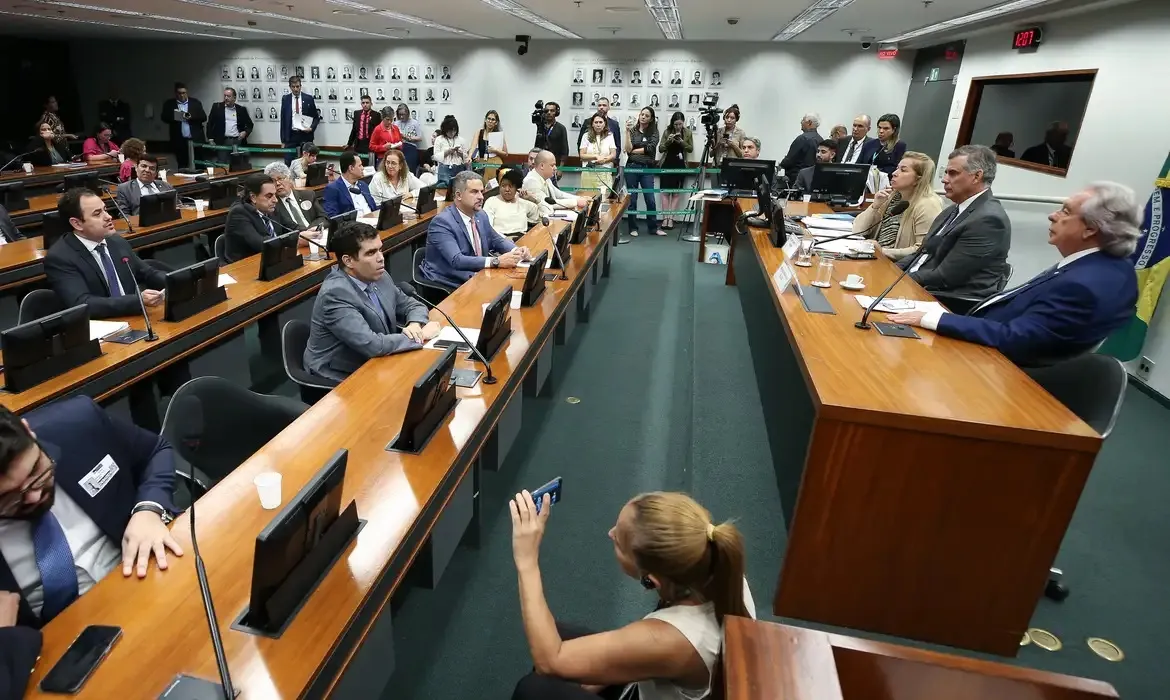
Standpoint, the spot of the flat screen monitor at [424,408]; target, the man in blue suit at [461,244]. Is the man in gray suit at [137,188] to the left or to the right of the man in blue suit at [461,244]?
left

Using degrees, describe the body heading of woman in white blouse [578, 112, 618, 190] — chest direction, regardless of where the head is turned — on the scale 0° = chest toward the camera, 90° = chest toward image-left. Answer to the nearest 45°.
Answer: approximately 0°

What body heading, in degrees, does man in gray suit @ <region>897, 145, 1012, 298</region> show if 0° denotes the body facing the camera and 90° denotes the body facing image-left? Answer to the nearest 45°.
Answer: approximately 90°

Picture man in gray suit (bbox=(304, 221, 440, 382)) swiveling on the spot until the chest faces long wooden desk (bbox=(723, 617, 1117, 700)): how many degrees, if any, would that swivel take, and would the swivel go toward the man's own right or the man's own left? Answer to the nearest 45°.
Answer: approximately 45° to the man's own right

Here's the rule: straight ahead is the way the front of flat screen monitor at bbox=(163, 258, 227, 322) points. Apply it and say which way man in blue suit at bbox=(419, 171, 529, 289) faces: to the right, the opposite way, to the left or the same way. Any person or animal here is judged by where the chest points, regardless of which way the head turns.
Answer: the opposite way

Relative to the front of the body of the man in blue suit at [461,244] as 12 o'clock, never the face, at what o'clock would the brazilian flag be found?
The brazilian flag is roughly at 11 o'clock from the man in blue suit.

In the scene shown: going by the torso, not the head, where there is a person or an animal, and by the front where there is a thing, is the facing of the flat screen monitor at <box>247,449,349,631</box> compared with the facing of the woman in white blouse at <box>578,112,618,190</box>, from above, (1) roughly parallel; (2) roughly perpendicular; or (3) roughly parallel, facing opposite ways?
roughly perpendicular

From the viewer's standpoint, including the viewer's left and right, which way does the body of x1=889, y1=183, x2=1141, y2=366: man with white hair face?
facing to the left of the viewer

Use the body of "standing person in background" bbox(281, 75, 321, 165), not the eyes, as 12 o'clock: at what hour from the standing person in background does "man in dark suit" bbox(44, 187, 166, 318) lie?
The man in dark suit is roughly at 12 o'clock from the standing person in background.

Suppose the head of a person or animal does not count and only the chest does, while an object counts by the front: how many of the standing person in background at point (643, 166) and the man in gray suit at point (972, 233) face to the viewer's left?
1

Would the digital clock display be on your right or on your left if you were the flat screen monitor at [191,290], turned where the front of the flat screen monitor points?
on your right
